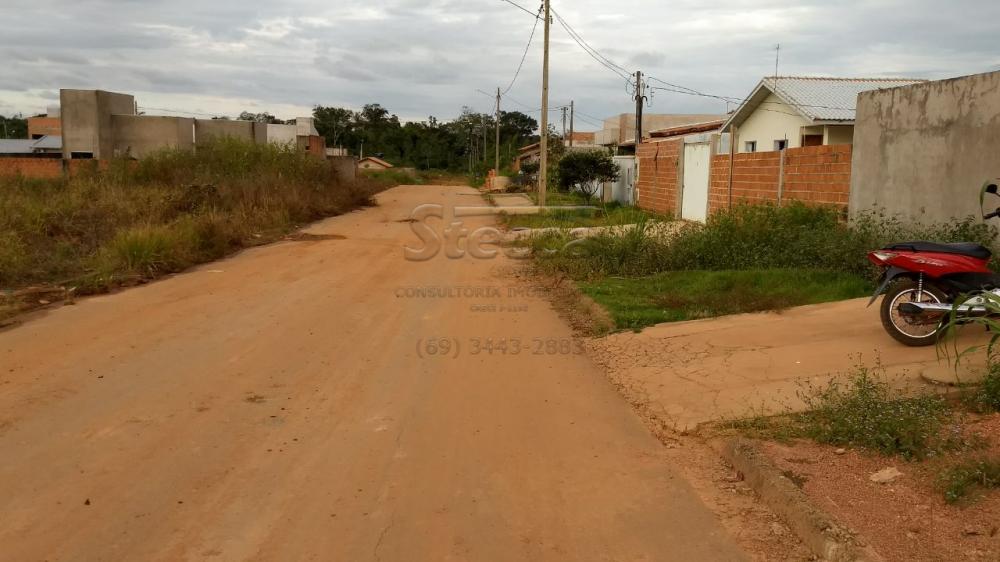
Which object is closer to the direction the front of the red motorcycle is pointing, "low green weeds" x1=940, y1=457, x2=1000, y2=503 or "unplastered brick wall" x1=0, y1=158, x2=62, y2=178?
the low green weeds

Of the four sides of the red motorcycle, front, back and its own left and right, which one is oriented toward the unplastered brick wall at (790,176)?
left

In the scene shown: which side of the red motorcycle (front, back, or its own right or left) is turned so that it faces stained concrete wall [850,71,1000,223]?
left

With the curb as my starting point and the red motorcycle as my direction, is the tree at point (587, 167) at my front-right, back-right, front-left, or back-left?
front-left

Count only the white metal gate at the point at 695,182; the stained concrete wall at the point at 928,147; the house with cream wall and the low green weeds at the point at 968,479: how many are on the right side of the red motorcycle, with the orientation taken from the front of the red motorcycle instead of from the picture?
1

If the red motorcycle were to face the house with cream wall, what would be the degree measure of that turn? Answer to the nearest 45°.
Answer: approximately 90° to its left

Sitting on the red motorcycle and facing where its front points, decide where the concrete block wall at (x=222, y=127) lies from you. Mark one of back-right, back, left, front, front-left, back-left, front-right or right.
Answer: back-left

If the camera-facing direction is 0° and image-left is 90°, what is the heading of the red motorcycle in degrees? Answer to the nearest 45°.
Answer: approximately 270°

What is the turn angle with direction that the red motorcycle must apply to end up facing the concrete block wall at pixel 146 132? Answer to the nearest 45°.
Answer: approximately 135° to its left

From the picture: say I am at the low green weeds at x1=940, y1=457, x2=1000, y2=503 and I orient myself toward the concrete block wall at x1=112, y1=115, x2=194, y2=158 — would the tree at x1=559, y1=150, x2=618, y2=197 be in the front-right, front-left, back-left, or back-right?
front-right

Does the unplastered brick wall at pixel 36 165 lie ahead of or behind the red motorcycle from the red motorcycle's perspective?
behind

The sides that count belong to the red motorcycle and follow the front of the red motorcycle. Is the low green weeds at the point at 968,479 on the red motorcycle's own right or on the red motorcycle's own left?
on the red motorcycle's own right
